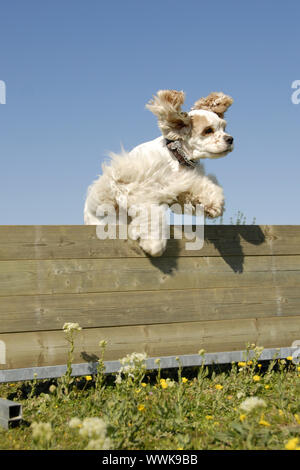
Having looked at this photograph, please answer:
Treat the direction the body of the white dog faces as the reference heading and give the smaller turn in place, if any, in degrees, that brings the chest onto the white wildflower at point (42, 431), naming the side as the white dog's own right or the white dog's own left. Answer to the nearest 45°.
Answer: approximately 90° to the white dog's own right

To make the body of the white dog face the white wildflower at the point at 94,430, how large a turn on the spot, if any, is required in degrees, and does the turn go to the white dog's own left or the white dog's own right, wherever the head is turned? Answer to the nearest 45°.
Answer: approximately 90° to the white dog's own right

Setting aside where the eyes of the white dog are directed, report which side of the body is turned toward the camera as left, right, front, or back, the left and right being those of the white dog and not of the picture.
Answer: right
